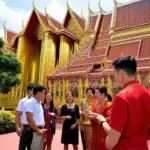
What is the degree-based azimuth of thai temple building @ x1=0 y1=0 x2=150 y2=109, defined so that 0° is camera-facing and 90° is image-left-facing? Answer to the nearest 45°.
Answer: approximately 45°

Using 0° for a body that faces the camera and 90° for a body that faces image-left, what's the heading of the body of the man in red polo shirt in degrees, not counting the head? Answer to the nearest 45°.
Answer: approximately 135°

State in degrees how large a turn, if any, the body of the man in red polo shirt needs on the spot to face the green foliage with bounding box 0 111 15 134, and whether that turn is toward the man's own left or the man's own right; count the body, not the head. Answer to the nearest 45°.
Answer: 0° — they already face it

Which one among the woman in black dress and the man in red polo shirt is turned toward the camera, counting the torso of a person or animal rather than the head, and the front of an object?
the woman in black dress

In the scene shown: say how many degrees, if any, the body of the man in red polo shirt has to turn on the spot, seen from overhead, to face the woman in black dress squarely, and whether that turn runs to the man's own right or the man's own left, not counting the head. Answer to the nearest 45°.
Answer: approximately 45° to the man's own right

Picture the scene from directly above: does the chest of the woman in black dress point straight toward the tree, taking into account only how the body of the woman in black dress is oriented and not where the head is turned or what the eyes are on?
no

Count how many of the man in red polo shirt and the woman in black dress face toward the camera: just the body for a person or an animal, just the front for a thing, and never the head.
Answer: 1

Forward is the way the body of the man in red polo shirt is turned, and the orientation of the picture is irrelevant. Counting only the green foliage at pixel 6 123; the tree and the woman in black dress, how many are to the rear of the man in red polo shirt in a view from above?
0

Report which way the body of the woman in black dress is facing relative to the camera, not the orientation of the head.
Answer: toward the camera

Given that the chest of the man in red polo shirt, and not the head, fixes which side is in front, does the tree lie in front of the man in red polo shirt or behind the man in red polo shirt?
in front

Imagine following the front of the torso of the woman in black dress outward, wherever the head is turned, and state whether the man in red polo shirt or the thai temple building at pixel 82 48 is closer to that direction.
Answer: the man in red polo shirt

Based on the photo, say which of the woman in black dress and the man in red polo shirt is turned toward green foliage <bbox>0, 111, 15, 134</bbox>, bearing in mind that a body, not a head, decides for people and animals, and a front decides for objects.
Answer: the man in red polo shirt

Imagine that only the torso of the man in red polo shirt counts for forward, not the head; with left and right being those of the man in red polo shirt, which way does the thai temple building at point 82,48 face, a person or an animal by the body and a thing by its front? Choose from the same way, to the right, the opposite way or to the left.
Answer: to the left

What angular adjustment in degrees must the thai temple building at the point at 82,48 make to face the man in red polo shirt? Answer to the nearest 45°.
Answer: approximately 45° to its left

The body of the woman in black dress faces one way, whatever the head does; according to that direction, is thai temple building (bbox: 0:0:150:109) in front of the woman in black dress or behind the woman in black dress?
behind
